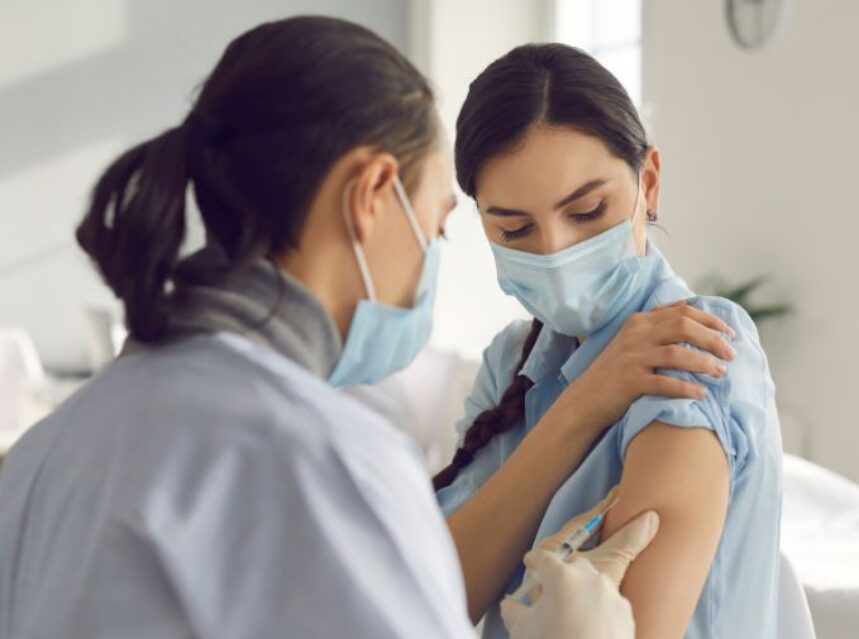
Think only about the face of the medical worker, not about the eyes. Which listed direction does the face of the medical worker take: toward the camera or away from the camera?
away from the camera

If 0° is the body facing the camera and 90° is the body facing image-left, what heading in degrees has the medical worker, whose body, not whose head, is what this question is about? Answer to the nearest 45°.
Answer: approximately 225°

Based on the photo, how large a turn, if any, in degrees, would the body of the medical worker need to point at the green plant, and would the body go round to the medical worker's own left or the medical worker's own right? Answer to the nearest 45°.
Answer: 0° — they already face it
